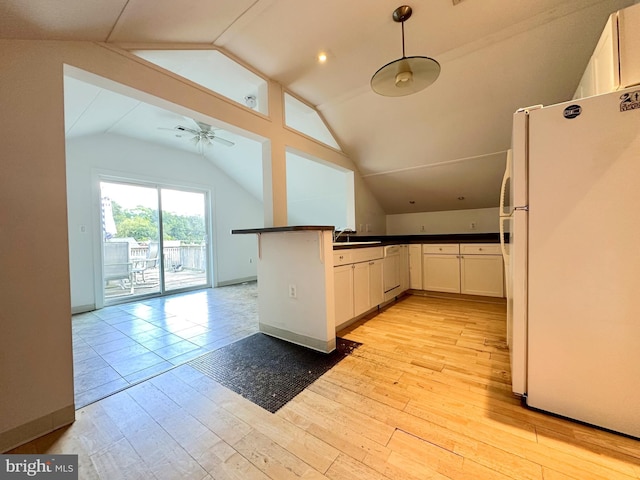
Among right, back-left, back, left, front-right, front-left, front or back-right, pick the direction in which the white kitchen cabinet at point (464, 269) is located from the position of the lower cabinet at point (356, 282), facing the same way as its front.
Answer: left

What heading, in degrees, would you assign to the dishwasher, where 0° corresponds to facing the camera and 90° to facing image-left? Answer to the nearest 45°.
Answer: approximately 315°

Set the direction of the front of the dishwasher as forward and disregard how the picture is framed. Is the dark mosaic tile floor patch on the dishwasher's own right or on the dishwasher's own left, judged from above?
on the dishwasher's own right

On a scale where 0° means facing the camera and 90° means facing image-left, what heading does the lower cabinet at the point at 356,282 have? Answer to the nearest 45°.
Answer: approximately 315°

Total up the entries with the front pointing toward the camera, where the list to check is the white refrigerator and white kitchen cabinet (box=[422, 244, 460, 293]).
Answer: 1

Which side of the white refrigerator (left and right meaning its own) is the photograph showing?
left

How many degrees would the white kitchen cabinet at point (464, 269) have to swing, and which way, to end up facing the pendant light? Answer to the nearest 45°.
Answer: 0° — it already faces it

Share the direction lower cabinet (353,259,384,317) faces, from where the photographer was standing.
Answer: facing the viewer and to the right of the viewer

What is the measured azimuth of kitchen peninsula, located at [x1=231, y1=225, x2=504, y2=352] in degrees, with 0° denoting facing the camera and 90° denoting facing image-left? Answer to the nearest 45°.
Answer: approximately 315°
